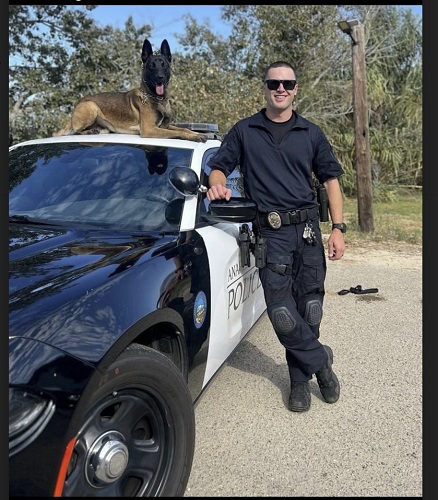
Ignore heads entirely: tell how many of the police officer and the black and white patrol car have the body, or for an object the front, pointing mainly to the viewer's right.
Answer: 0

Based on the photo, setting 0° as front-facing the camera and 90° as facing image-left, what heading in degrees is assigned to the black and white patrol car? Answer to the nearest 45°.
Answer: approximately 45°

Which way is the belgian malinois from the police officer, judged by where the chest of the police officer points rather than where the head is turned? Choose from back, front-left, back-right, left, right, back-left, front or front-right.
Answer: back-right

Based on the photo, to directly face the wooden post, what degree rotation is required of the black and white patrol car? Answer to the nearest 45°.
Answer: approximately 180°
